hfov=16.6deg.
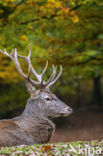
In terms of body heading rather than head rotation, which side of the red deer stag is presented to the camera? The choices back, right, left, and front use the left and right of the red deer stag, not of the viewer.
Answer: right

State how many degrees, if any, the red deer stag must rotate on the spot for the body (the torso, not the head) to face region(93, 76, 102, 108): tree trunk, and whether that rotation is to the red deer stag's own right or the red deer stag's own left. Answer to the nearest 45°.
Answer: approximately 90° to the red deer stag's own left
